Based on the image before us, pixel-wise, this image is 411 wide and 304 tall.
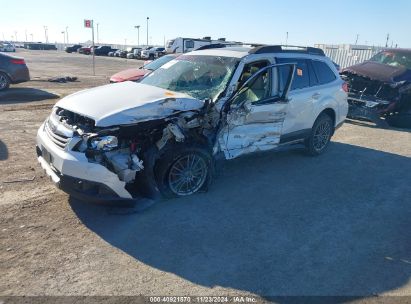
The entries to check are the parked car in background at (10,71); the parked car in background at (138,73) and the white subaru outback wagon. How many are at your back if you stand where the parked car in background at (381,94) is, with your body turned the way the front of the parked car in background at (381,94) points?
0

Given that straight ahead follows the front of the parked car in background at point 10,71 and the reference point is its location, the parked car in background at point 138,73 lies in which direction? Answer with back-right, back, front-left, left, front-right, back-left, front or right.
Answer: back

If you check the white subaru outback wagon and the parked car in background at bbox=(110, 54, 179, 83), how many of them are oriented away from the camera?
0

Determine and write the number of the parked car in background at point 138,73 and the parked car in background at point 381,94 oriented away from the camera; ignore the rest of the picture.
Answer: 0

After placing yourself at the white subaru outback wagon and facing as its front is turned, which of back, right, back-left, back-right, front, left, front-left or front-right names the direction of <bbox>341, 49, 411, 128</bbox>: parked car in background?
back

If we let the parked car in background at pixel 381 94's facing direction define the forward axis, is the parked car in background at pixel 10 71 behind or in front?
in front

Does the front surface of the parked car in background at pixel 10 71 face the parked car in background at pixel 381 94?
no

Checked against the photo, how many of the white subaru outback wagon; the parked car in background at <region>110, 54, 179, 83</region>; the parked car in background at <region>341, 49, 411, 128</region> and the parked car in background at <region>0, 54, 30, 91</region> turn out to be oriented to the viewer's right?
0

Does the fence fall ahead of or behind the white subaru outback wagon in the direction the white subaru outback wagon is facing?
behind

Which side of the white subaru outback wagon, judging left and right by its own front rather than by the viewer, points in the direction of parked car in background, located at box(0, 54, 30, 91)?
right

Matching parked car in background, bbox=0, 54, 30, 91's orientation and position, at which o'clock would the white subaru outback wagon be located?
The white subaru outback wagon is roughly at 7 o'clock from the parked car in background.

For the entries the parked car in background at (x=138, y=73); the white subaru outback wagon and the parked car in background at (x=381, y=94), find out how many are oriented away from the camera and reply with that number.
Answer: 0

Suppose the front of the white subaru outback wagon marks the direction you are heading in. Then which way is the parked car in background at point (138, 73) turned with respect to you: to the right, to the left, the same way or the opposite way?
the same way

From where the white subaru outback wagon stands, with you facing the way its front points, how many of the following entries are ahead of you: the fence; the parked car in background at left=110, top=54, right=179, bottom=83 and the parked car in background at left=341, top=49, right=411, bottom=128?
0

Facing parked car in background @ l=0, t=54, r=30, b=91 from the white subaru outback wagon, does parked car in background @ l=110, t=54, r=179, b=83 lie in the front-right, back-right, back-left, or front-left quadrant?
front-right

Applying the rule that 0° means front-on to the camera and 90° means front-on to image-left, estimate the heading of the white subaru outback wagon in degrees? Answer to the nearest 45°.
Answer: approximately 45°

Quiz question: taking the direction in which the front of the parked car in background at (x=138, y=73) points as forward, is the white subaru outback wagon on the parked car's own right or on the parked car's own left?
on the parked car's own left

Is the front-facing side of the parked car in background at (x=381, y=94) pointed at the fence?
no

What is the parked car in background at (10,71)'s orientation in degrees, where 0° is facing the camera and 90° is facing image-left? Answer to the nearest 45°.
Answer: approximately 135°
